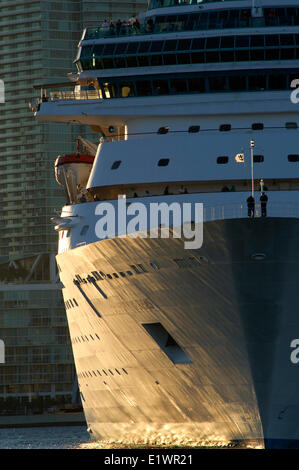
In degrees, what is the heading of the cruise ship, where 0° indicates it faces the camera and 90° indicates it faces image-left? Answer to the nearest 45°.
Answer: approximately 0°
